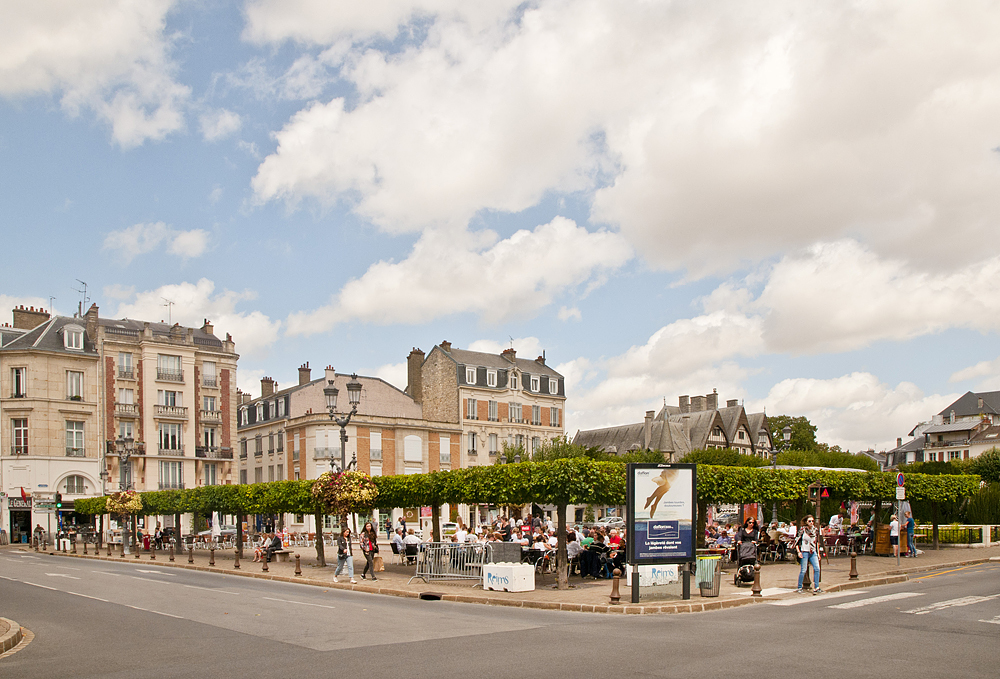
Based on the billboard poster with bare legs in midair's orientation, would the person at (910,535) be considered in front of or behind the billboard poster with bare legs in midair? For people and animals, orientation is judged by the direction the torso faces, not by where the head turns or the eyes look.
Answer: behind

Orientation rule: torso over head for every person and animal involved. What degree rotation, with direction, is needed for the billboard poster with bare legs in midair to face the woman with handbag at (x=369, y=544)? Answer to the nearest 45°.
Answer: approximately 135° to its right

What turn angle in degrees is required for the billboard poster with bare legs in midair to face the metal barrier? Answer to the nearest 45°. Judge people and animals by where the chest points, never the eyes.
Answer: approximately 135° to its right

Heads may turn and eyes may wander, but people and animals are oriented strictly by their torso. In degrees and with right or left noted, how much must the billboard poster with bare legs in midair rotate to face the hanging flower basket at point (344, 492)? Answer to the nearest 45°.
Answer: approximately 135° to its right

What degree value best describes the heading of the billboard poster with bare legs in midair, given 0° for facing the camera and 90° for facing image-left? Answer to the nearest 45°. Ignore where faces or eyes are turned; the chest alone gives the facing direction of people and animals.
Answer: approximately 0°

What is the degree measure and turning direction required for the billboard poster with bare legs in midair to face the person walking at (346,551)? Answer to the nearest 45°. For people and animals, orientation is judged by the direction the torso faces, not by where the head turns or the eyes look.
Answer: approximately 135° to its right

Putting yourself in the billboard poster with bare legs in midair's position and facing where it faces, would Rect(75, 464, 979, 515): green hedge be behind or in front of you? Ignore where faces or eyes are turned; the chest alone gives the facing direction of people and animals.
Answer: behind

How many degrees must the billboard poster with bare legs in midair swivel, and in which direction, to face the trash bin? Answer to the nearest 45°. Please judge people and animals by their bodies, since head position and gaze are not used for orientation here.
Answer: approximately 135° to its left
